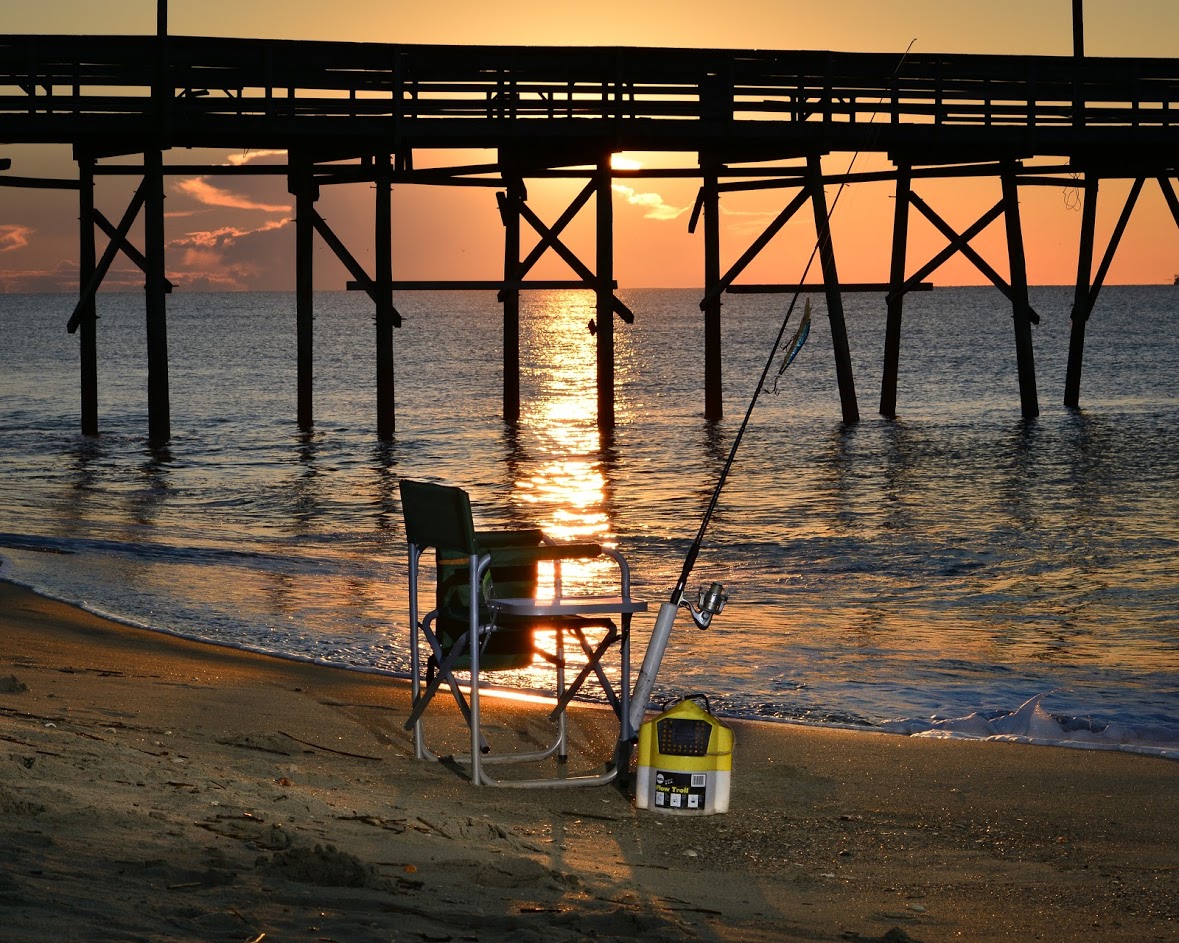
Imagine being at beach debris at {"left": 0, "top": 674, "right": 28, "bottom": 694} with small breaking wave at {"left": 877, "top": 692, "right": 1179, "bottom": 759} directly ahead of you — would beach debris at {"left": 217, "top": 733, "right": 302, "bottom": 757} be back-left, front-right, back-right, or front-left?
front-right

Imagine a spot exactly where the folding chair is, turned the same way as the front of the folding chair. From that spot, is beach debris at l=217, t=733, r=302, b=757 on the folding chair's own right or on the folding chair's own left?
on the folding chair's own left

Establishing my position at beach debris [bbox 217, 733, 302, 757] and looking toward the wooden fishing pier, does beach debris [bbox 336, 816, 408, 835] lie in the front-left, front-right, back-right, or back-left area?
back-right

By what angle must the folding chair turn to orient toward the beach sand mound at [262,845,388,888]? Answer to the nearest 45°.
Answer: approximately 135° to its right

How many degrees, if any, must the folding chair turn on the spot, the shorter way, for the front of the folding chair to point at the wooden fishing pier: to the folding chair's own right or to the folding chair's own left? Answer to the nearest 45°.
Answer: approximately 45° to the folding chair's own left

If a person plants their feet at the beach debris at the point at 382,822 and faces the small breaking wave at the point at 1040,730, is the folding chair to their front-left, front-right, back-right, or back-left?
front-left

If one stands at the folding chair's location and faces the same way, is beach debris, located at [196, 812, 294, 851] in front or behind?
behind

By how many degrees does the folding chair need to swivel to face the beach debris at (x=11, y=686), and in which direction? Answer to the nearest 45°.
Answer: approximately 90° to its left

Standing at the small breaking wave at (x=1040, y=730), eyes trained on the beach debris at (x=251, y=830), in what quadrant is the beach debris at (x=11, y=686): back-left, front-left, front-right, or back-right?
front-right

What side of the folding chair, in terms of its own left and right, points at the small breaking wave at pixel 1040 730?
front

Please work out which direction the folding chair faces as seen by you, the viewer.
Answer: facing away from the viewer and to the right of the viewer
